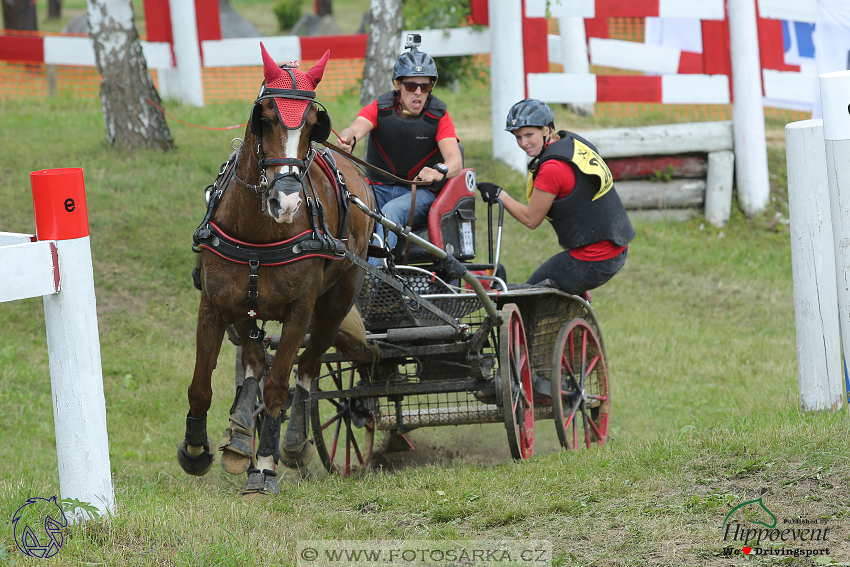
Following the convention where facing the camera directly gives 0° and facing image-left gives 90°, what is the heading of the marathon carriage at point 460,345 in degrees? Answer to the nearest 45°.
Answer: approximately 45°

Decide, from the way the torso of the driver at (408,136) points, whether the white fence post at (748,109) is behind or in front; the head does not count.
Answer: behind

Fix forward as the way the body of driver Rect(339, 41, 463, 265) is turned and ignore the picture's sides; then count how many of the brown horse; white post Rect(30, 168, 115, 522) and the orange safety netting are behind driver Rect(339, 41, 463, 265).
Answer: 1

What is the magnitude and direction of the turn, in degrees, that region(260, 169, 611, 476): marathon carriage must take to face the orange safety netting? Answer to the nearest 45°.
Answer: approximately 135° to its right

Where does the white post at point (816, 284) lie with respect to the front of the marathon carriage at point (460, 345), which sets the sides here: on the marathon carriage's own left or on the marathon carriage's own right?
on the marathon carriage's own left

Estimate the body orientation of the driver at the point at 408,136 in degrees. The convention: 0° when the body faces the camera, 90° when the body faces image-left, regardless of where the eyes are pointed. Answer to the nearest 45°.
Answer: approximately 0°

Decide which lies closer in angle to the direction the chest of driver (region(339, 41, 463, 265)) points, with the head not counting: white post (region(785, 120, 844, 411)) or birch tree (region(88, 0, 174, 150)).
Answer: the white post
